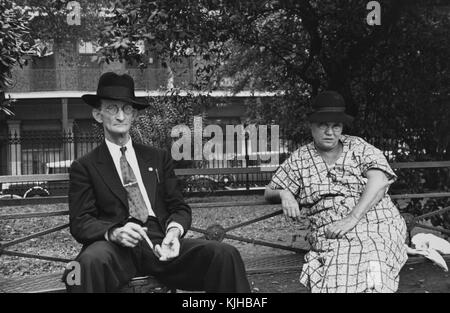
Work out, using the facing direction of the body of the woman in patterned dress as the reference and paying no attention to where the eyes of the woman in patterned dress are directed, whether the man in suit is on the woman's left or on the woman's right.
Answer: on the woman's right

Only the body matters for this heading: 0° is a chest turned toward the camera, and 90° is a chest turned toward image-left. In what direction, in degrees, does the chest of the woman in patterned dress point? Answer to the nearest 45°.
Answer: approximately 0°

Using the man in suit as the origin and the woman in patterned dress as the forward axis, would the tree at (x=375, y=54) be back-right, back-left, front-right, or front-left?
front-left

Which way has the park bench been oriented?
toward the camera

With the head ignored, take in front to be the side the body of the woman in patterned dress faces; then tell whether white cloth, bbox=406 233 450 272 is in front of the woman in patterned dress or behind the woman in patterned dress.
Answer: behind

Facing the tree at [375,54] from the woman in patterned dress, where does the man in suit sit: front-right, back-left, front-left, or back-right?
back-left

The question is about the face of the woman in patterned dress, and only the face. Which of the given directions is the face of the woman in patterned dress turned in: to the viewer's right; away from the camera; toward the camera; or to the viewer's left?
toward the camera
